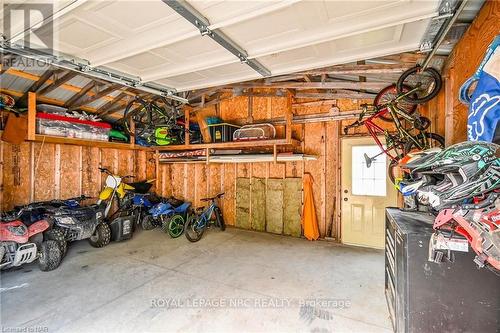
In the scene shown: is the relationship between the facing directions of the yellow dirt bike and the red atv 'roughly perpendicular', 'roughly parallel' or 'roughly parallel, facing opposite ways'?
roughly perpendicular

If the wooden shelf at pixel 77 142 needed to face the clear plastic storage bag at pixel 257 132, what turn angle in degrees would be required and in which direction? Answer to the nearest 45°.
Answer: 0° — it already faces it

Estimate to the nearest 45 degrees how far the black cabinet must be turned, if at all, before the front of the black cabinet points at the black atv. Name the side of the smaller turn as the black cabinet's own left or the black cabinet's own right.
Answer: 0° — it already faces it

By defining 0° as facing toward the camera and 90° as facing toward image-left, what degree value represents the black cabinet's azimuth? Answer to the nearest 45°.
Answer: approximately 90°

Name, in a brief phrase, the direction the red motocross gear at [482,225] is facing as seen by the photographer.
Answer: facing to the left of the viewer

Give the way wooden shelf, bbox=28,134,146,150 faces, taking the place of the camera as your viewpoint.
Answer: facing the viewer and to the right of the viewer

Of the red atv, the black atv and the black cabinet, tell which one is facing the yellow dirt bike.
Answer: the black cabinet

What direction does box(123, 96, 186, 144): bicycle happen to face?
to the viewer's left
